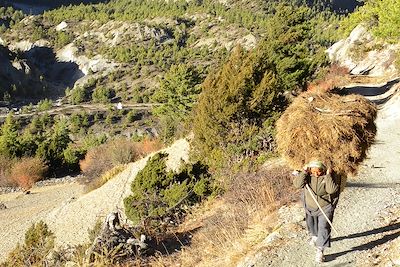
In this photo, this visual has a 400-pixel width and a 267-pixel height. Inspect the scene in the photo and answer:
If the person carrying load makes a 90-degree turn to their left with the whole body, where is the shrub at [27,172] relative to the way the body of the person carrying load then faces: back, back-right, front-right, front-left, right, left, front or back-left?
back-left

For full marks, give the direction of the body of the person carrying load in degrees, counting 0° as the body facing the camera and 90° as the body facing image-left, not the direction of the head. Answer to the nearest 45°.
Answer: approximately 0°

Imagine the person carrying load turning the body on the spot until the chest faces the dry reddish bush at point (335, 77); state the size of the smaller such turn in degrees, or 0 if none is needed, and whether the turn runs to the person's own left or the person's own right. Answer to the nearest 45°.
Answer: approximately 180°

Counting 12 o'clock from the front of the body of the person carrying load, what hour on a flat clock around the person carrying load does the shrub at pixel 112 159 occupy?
The shrub is roughly at 5 o'clock from the person carrying load.

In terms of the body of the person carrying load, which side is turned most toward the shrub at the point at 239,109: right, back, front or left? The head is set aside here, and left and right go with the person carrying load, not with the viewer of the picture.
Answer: back

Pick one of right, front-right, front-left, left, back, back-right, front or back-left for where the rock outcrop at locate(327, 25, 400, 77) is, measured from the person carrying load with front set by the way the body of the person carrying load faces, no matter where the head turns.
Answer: back
